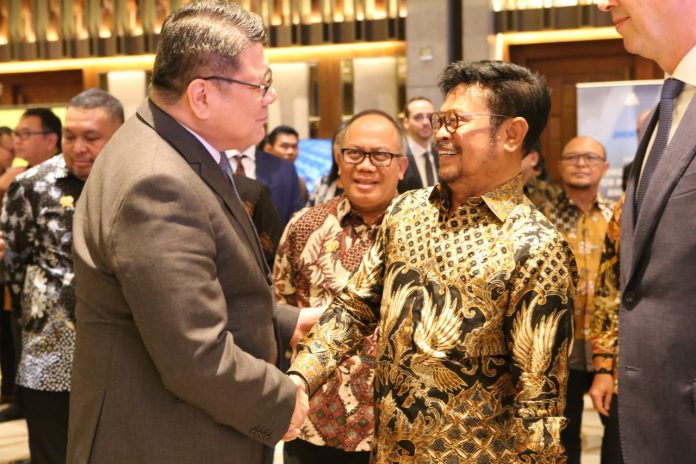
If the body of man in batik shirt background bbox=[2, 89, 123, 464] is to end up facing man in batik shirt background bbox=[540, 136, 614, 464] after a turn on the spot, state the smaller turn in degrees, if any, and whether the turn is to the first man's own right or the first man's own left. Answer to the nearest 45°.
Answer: approximately 45° to the first man's own left

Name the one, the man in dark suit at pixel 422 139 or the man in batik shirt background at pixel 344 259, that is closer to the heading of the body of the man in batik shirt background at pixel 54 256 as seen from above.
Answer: the man in batik shirt background

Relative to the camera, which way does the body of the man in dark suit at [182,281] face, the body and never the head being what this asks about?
to the viewer's right

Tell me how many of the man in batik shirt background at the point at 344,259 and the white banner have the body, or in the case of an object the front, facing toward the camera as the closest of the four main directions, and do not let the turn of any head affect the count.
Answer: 2

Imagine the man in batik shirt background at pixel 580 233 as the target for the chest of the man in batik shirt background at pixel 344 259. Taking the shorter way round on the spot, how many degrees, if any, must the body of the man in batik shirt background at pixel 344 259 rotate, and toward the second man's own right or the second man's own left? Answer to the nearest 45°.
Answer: approximately 135° to the second man's own left

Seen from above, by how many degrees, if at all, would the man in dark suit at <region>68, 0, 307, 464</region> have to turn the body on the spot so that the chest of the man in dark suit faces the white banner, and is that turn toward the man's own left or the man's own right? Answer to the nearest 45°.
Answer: approximately 45° to the man's own left

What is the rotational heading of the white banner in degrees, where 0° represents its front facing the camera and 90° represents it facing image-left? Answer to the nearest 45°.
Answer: approximately 0°

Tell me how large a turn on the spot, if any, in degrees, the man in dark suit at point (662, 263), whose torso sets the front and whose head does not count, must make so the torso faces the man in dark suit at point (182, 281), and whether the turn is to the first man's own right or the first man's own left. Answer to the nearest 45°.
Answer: approximately 45° to the first man's own right
